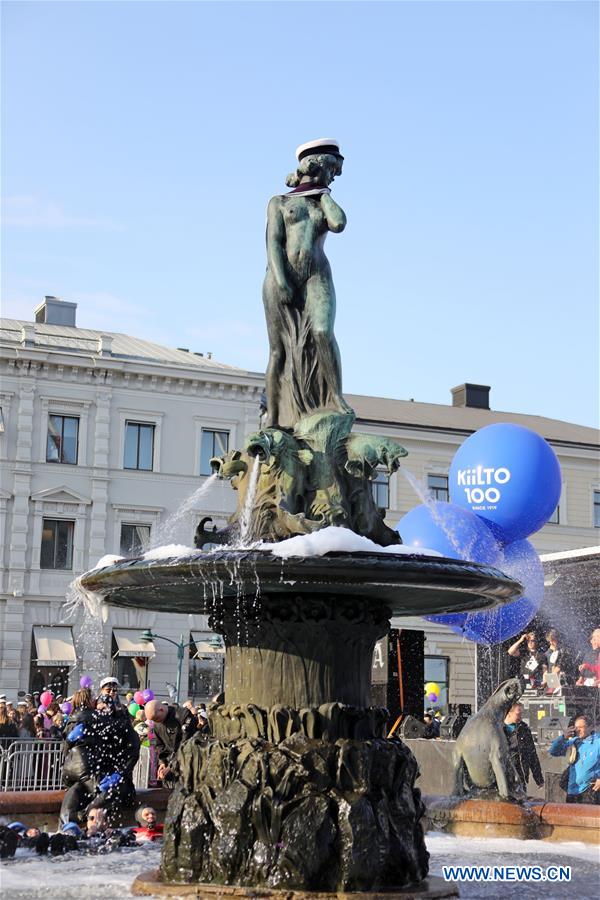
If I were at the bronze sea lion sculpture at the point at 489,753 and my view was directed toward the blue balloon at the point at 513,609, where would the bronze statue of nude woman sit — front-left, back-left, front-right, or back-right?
back-left

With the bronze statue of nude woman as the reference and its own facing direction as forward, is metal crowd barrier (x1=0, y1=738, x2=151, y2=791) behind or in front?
behind

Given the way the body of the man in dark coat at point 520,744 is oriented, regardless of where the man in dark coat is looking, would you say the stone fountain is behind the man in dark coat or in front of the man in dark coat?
in front

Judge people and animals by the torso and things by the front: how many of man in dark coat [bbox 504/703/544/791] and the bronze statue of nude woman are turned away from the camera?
0

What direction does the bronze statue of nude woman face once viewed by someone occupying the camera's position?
facing the viewer and to the right of the viewer

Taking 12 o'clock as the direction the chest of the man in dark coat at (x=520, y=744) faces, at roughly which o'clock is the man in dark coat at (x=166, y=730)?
the man in dark coat at (x=166, y=730) is roughly at 3 o'clock from the man in dark coat at (x=520, y=744).

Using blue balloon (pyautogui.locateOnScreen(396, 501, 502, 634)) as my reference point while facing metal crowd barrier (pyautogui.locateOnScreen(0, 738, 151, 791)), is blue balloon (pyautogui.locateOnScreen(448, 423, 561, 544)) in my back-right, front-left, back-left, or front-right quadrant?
back-right

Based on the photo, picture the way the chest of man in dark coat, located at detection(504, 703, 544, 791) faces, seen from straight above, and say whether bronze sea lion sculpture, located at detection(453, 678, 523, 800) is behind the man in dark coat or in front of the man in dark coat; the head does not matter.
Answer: in front

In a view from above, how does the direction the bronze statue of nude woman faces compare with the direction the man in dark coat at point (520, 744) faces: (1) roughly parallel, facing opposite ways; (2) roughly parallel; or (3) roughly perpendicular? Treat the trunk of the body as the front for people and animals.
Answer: roughly parallel

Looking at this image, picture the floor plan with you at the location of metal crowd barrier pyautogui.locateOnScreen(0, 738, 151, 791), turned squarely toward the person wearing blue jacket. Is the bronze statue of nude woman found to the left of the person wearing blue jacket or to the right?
right

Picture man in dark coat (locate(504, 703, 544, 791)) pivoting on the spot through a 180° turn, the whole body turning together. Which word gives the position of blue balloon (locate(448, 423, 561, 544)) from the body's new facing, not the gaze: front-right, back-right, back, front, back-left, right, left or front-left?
front-left

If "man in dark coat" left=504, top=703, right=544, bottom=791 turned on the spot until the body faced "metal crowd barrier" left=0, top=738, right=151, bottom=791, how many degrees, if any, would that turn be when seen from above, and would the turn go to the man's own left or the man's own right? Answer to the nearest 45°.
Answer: approximately 45° to the man's own right
